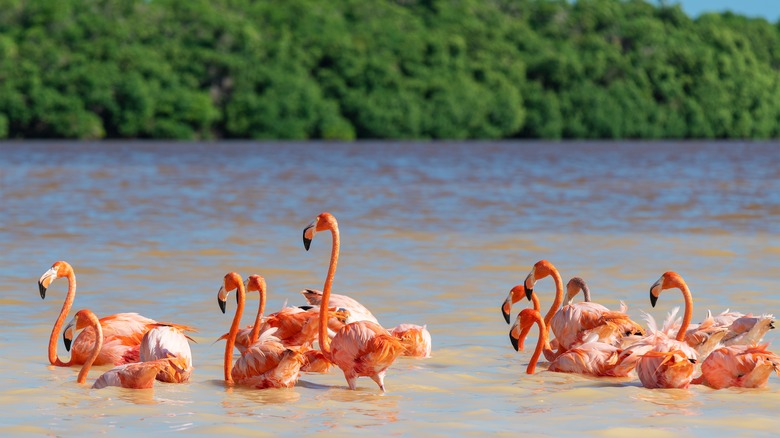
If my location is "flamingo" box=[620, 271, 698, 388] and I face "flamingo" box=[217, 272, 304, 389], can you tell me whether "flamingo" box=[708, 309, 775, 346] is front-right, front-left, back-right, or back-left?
back-right

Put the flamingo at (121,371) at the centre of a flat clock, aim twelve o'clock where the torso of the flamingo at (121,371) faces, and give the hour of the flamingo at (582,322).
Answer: the flamingo at (582,322) is roughly at 6 o'clock from the flamingo at (121,371).

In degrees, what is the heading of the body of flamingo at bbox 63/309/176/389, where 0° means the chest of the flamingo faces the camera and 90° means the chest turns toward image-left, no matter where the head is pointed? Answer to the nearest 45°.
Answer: approximately 90°

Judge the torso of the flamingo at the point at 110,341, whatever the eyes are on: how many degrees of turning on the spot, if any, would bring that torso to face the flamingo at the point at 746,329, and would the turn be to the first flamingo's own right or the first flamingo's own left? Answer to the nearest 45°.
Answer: approximately 180°

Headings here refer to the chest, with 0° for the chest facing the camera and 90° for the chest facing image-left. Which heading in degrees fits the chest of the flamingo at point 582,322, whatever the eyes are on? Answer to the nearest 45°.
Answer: approximately 90°

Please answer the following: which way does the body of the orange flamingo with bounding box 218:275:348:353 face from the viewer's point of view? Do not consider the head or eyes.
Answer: to the viewer's left

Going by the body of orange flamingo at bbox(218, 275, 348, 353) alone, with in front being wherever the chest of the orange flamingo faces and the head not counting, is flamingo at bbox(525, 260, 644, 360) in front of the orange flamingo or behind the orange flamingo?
behind

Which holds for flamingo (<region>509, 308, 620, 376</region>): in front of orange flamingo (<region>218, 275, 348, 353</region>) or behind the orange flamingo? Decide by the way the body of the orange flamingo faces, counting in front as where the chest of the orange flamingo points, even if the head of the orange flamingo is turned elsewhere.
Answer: behind

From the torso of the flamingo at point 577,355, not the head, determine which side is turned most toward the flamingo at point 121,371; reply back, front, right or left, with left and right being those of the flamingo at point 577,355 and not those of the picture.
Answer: front

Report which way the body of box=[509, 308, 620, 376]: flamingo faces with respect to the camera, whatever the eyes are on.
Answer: to the viewer's left
